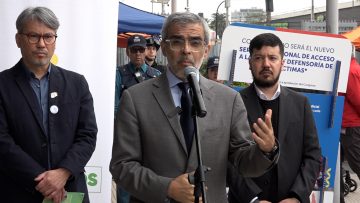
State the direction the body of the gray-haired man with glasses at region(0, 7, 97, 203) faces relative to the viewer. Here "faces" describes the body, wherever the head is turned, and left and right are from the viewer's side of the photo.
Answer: facing the viewer

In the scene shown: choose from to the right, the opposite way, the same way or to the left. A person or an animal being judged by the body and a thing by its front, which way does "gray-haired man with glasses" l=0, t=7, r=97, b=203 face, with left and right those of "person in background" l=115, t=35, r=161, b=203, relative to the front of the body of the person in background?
the same way

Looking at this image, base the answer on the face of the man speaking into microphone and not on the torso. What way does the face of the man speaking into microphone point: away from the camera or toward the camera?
toward the camera

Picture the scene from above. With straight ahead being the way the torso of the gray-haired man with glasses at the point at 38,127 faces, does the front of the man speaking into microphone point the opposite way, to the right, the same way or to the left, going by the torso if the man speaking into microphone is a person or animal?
the same way

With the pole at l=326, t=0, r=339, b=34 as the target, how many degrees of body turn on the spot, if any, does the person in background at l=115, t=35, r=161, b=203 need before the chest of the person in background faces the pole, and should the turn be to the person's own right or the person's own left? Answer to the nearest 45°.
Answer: approximately 90° to the person's own left

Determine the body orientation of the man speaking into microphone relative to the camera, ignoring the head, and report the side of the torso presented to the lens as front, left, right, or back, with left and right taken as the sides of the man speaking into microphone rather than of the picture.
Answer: front

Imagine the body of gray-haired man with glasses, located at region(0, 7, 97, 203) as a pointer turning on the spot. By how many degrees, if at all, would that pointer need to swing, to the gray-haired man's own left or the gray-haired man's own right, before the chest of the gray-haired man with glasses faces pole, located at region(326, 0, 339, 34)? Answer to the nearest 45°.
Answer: approximately 135° to the gray-haired man's own left

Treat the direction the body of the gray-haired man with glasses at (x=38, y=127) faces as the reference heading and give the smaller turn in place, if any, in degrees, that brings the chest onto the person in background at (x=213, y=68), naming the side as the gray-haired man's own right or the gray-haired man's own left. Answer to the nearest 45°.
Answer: approximately 135° to the gray-haired man's own left

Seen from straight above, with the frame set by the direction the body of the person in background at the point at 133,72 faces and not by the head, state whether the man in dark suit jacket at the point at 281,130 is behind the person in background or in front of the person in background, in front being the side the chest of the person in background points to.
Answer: in front

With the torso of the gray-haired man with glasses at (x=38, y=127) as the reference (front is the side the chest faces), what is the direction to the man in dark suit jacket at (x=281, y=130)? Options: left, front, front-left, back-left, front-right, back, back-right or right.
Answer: left

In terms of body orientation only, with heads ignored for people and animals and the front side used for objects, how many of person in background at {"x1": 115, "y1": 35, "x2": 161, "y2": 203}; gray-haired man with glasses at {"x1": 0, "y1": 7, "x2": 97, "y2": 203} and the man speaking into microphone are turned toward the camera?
3

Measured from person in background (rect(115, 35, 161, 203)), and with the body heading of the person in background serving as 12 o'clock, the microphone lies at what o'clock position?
The microphone is roughly at 12 o'clock from the person in background.
